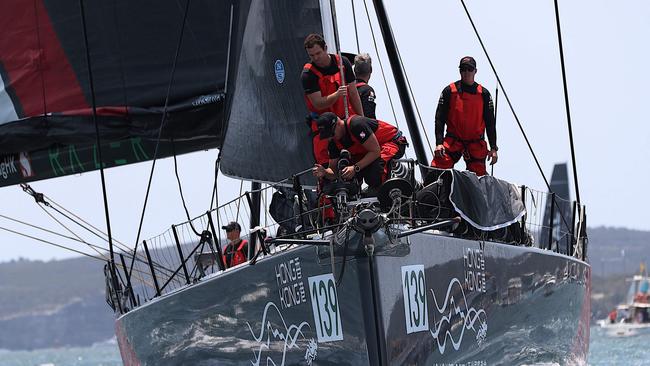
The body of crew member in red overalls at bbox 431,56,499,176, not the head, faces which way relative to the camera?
toward the camera

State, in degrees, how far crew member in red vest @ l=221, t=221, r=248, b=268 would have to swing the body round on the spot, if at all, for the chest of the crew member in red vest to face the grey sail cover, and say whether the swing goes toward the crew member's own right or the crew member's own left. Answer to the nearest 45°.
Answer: approximately 90° to the crew member's own left

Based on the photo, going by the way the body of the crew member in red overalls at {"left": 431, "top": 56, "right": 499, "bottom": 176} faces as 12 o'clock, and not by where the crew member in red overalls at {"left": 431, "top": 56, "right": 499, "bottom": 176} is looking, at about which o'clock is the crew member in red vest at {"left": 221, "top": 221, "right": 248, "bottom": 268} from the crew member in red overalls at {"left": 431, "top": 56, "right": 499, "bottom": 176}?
the crew member in red vest at {"left": 221, "top": 221, "right": 248, "bottom": 268} is roughly at 3 o'clock from the crew member in red overalls at {"left": 431, "top": 56, "right": 499, "bottom": 176}.
